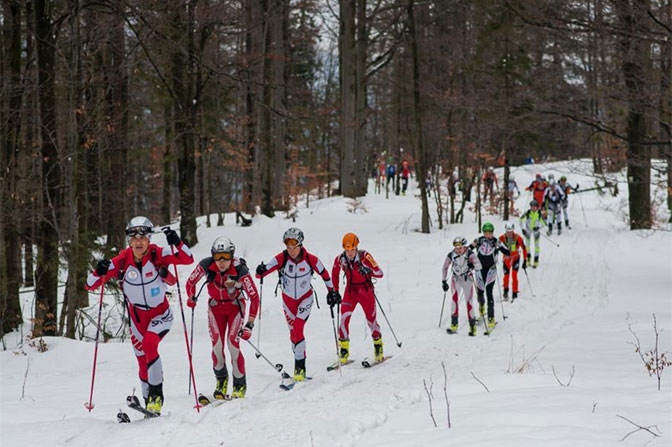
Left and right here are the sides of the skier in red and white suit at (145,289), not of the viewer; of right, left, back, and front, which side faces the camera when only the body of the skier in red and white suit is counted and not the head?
front

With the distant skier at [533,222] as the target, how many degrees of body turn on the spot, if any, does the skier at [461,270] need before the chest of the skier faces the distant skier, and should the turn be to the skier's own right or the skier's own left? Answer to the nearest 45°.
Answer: approximately 180°

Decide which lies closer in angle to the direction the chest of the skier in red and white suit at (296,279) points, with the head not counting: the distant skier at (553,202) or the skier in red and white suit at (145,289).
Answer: the skier in red and white suit

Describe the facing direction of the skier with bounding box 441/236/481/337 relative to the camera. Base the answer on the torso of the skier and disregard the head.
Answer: toward the camera

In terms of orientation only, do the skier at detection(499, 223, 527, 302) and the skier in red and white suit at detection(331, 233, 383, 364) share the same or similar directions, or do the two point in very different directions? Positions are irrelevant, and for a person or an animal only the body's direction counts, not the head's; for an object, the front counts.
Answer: same or similar directions

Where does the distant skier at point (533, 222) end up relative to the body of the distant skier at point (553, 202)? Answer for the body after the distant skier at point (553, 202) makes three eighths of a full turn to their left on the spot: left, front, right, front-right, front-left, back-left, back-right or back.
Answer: back-right

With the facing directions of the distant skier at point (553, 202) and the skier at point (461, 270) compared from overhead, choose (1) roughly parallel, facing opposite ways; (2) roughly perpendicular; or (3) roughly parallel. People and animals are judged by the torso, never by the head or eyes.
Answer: roughly parallel

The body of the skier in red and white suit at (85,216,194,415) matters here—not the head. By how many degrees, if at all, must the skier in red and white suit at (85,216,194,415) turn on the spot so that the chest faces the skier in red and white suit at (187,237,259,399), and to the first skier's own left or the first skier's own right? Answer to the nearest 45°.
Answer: approximately 135° to the first skier's own left

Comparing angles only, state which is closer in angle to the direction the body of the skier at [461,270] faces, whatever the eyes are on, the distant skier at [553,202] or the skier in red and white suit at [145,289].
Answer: the skier in red and white suit

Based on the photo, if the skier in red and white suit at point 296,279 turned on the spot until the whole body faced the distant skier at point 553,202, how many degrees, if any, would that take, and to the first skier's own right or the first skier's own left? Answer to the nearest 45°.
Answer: approximately 135° to the first skier's own left

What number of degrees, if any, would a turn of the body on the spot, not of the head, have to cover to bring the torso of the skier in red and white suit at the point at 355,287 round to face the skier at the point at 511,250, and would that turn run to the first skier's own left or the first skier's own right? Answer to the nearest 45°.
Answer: approximately 135° to the first skier's own left

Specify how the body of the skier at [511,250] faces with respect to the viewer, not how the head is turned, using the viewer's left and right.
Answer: facing the viewer
